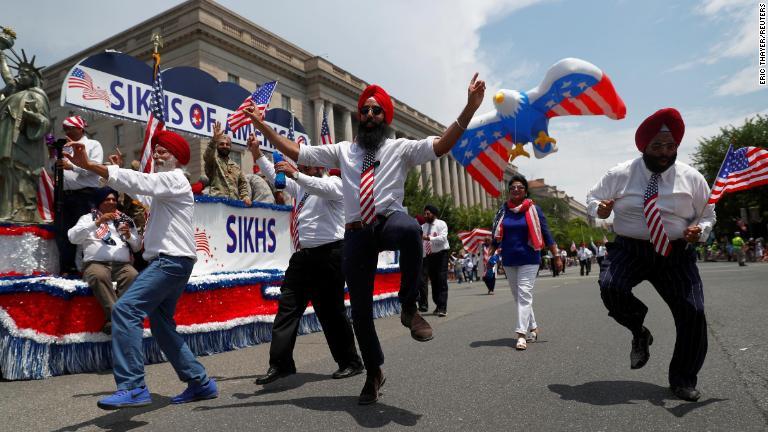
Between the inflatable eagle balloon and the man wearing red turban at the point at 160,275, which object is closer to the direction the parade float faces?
the man wearing red turban

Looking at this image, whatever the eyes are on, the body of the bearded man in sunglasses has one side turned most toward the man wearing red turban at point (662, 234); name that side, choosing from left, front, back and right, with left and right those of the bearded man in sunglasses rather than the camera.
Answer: left

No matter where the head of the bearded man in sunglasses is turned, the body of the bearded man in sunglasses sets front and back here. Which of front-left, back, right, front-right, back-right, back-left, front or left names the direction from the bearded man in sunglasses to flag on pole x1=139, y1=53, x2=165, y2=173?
back-right
